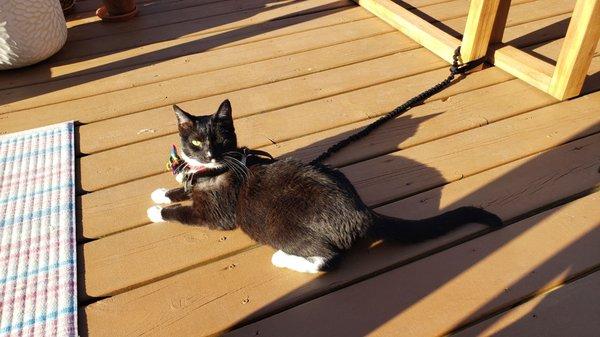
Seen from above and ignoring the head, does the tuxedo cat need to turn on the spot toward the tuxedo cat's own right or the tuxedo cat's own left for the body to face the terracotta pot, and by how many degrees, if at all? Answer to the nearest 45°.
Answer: approximately 45° to the tuxedo cat's own right

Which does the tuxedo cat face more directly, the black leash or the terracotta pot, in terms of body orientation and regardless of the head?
the terracotta pot

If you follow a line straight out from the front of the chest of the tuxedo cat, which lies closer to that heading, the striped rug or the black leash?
the striped rug

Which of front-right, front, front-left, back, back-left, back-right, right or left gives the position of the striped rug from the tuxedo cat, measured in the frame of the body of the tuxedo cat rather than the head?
front

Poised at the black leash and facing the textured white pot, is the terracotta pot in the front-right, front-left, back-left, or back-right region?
front-right

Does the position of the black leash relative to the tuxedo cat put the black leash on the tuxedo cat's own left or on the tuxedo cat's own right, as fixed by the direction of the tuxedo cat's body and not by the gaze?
on the tuxedo cat's own right

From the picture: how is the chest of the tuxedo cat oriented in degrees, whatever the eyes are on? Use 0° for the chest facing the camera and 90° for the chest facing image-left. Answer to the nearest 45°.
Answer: approximately 90°

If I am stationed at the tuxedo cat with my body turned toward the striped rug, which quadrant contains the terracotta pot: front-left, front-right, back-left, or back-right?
front-right

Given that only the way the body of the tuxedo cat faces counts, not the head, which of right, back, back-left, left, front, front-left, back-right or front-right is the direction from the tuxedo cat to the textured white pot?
front-right

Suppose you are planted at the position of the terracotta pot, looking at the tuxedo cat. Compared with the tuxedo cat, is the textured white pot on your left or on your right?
right
